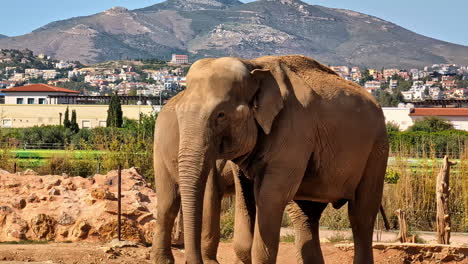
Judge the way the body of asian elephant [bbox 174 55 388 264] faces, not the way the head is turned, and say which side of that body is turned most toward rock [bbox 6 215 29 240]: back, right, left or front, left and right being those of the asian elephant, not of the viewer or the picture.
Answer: right

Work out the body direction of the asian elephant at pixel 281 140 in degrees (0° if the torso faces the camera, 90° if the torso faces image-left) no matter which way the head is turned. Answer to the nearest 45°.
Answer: approximately 45°

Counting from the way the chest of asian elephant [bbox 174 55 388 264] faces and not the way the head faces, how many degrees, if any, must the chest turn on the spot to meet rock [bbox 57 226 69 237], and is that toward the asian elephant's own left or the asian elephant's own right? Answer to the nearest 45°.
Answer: approximately 90° to the asian elephant's own right

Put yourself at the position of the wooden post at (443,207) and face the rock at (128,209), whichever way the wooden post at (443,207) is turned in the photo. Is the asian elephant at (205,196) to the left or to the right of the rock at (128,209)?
left

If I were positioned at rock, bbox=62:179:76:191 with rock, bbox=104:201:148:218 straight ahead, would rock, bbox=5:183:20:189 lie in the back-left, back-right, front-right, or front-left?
back-right

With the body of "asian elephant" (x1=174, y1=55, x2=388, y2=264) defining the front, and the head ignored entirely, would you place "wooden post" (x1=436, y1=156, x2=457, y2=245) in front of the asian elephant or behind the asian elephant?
behind

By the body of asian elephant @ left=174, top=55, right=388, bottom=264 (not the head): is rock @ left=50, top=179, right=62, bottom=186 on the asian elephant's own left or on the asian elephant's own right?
on the asian elephant's own right
